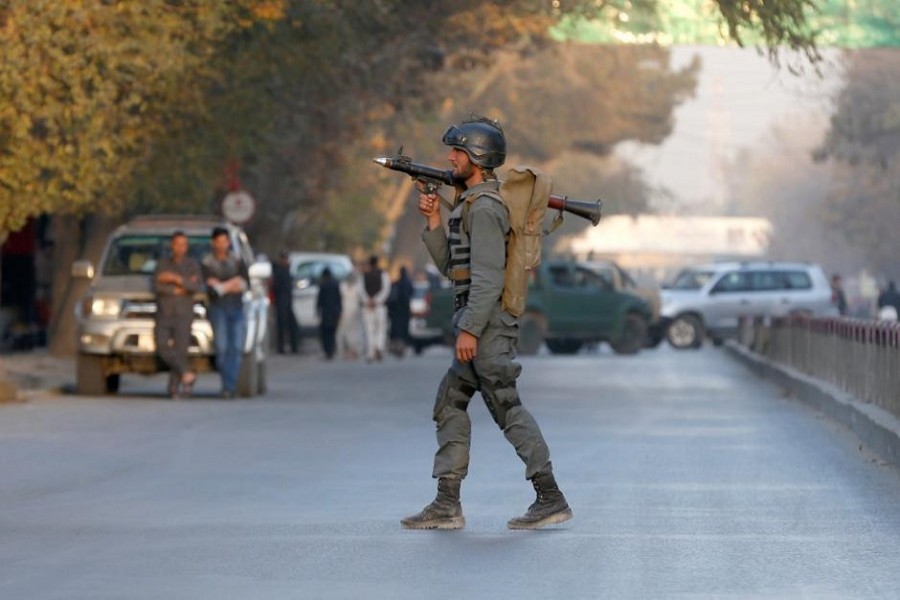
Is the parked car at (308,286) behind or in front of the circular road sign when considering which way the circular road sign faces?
behind

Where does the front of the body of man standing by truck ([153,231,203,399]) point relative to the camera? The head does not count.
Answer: toward the camera

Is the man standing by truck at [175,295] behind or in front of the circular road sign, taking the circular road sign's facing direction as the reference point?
in front

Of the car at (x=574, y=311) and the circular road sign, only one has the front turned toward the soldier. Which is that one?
the circular road sign

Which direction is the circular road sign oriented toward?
toward the camera

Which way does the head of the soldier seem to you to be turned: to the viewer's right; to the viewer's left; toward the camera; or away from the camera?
to the viewer's left

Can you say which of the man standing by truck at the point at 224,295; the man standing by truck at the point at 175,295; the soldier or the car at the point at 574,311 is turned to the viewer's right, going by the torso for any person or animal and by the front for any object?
the car

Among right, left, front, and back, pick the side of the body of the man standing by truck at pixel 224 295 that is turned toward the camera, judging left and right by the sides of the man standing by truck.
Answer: front

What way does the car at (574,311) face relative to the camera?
to the viewer's right

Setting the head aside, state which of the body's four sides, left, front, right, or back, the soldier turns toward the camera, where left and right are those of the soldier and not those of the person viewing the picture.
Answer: left

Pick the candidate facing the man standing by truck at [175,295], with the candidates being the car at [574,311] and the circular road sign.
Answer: the circular road sign

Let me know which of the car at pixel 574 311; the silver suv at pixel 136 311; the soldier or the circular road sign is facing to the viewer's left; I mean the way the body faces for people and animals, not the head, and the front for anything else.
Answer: the soldier

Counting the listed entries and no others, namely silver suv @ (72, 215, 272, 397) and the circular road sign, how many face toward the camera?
2

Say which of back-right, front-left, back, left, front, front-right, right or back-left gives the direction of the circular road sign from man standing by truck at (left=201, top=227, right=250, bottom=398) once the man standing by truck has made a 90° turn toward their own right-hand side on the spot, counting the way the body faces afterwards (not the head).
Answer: right

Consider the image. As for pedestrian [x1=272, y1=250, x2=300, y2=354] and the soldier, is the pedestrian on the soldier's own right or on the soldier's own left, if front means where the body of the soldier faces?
on the soldier's own right

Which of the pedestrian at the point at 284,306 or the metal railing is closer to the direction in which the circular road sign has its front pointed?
the metal railing

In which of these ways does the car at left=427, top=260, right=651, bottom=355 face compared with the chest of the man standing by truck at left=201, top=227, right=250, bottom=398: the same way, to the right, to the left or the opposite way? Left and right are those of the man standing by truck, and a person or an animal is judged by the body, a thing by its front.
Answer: to the left
